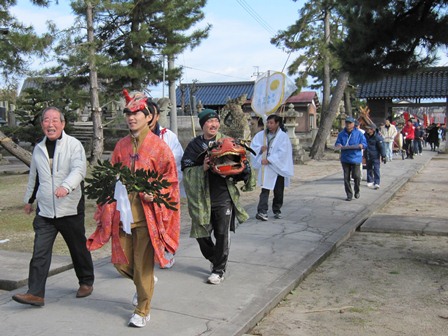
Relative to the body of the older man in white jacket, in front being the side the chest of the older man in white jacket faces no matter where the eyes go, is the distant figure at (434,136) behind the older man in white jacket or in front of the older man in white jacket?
behind

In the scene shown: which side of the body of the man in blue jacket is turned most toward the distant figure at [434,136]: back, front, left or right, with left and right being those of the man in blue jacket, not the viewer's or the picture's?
back

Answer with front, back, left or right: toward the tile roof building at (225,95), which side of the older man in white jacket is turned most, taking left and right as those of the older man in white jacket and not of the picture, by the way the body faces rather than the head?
back

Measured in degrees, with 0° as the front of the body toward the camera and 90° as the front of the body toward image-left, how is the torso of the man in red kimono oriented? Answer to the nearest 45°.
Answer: approximately 45°

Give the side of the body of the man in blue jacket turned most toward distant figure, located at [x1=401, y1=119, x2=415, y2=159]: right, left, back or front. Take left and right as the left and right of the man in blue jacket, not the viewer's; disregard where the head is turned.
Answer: back

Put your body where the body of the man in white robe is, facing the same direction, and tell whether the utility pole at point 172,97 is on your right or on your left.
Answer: on your right

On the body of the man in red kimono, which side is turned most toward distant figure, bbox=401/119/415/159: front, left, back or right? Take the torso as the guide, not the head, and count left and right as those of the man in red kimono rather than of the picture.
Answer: back

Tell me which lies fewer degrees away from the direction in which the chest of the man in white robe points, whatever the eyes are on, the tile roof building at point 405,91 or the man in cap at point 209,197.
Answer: the man in cap
